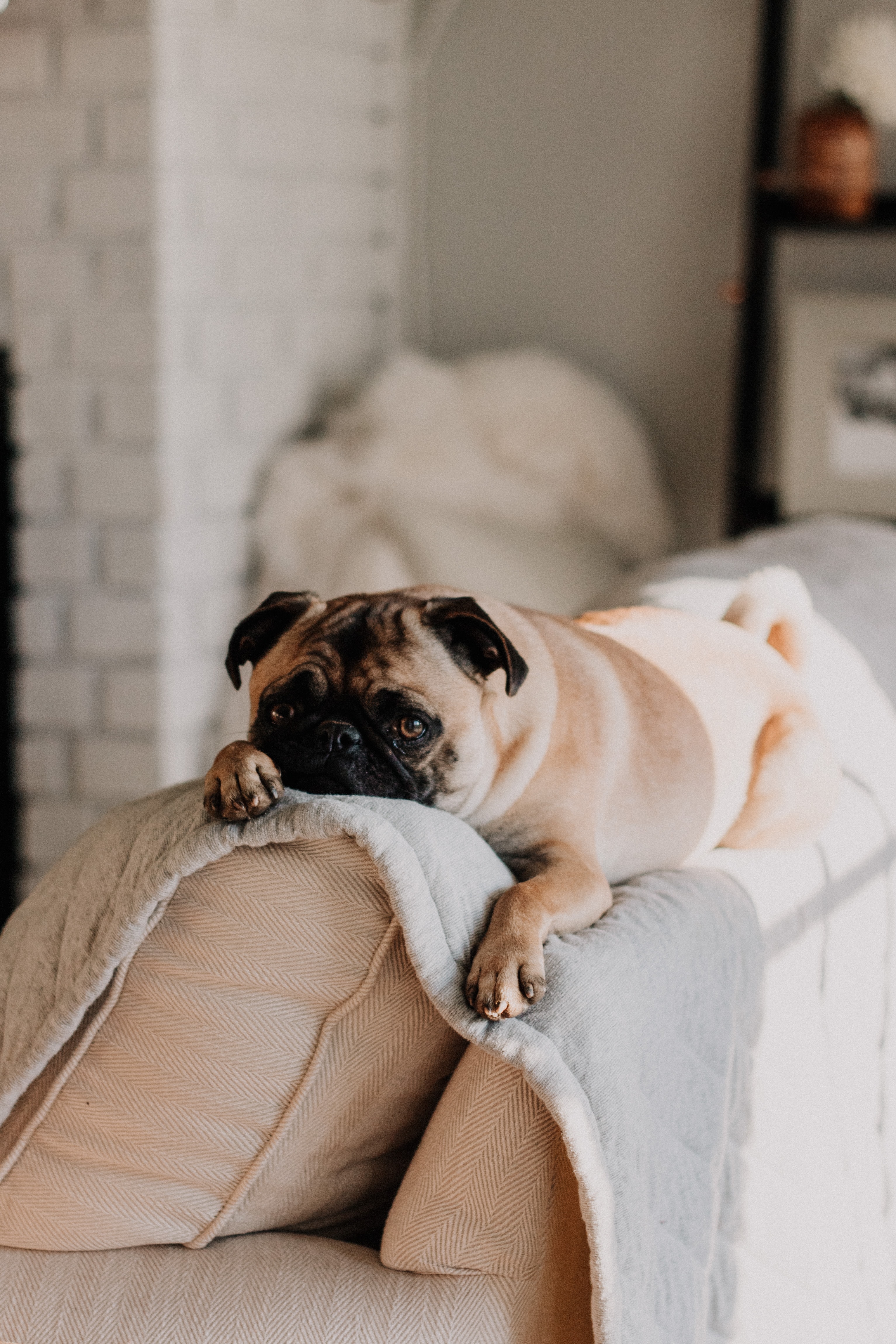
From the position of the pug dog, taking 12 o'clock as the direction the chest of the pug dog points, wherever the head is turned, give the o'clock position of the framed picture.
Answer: The framed picture is roughly at 5 o'clock from the pug dog.

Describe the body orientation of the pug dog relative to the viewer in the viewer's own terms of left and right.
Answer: facing the viewer and to the left of the viewer

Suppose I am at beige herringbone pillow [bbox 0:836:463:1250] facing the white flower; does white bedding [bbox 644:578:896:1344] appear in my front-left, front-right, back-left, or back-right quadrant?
front-right

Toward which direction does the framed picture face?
toward the camera

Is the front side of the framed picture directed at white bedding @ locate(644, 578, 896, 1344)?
yes

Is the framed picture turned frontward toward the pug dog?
yes

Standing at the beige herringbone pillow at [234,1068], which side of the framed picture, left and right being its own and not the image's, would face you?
front

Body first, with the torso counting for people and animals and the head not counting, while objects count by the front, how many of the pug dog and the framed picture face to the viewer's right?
0

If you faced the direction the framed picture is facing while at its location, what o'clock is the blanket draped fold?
The blanket draped fold is roughly at 12 o'clock from the framed picture.
